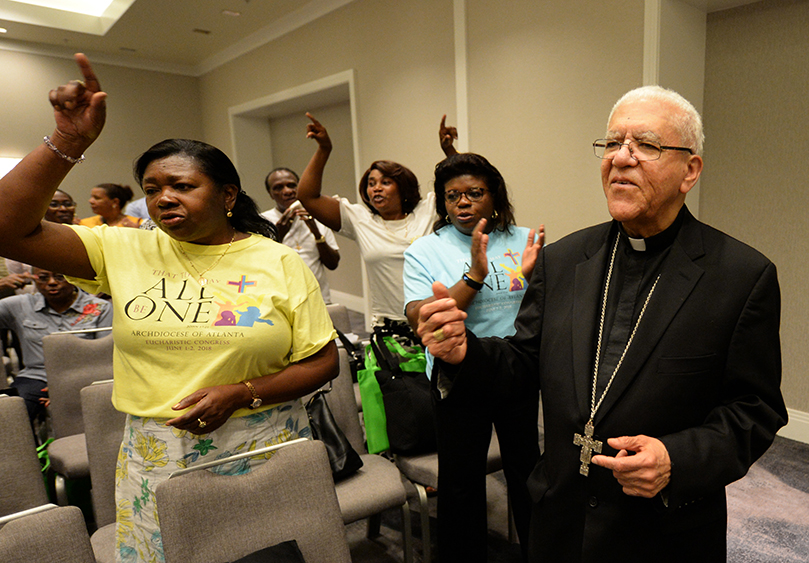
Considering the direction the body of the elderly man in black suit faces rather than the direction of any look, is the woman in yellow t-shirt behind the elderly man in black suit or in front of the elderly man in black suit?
in front

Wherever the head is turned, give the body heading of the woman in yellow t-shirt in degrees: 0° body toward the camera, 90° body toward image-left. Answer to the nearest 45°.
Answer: approximately 45°

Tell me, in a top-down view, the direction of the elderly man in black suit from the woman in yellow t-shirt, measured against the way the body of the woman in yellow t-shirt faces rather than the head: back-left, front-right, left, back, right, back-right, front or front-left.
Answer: left

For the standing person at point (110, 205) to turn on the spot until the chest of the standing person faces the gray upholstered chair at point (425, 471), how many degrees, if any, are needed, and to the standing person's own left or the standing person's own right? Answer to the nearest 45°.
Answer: approximately 45° to the standing person's own left

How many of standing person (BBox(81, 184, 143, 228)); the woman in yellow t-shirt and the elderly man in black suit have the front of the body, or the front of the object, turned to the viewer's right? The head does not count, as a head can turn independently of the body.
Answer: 0

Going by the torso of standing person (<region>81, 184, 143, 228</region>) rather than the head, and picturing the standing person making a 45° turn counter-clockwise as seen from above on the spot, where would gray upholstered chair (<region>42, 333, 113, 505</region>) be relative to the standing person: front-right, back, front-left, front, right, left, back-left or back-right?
front

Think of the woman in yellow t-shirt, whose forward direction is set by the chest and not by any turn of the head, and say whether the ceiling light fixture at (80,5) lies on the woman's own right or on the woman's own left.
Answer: on the woman's own right

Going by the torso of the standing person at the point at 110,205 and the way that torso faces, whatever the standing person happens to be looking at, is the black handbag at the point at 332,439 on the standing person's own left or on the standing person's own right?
on the standing person's own left

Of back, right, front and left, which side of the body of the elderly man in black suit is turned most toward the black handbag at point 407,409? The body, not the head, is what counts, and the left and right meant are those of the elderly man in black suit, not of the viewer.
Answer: right

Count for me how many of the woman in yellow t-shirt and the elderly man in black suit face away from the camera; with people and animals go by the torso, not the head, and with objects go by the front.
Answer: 0

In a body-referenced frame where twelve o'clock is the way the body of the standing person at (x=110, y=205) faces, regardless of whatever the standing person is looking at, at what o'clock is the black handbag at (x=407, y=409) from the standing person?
The black handbag is roughly at 10 o'clock from the standing person.

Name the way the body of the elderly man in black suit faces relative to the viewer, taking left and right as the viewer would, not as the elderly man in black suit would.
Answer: facing the viewer and to the left of the viewer

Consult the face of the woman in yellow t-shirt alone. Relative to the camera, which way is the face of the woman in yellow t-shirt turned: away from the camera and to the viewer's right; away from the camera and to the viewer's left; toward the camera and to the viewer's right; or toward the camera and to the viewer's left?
toward the camera and to the viewer's left
